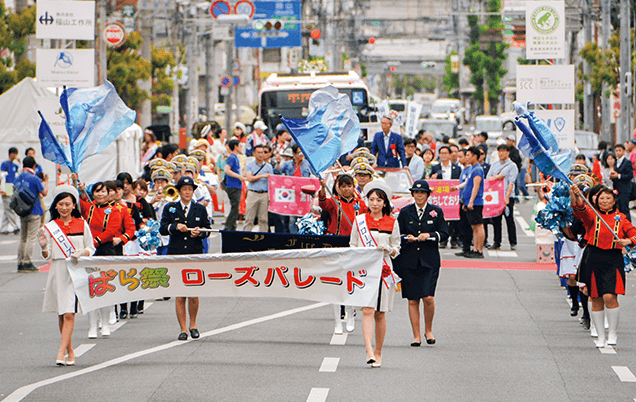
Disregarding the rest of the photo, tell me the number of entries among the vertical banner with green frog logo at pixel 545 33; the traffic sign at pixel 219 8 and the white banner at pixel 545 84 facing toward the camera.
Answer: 3

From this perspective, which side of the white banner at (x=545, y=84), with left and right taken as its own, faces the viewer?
front

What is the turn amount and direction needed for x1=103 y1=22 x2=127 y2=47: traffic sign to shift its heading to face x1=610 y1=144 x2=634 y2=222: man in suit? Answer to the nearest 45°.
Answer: approximately 45° to its left

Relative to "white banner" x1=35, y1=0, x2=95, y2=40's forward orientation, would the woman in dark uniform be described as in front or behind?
in front

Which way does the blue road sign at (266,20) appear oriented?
toward the camera

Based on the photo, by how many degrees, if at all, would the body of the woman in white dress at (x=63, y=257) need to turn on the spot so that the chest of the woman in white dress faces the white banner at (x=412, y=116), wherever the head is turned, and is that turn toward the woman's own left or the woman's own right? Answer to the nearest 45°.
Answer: approximately 135° to the woman's own left

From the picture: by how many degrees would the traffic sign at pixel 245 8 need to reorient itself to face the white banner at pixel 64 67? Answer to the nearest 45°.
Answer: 0° — it already faces it

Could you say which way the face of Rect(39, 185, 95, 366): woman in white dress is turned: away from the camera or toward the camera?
toward the camera

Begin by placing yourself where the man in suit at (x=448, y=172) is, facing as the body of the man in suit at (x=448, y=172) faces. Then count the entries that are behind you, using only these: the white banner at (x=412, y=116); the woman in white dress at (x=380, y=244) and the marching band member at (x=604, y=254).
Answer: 1

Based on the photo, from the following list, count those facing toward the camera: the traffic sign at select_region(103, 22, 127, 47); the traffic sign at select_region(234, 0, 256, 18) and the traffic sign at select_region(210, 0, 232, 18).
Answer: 3

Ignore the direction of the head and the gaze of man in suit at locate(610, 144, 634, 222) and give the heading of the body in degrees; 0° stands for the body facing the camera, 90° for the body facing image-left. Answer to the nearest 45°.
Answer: approximately 45°

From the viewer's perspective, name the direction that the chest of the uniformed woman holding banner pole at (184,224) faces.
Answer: toward the camera

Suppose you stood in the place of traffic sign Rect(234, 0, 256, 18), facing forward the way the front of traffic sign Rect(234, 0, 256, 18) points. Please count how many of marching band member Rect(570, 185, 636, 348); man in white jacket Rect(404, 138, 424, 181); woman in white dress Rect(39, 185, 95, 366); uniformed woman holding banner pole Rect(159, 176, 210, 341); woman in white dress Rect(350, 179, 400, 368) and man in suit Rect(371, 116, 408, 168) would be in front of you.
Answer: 6

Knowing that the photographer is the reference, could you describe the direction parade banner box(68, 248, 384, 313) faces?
facing the viewer

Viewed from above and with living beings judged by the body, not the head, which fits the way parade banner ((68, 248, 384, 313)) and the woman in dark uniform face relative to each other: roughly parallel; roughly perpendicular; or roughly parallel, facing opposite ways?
roughly parallel
